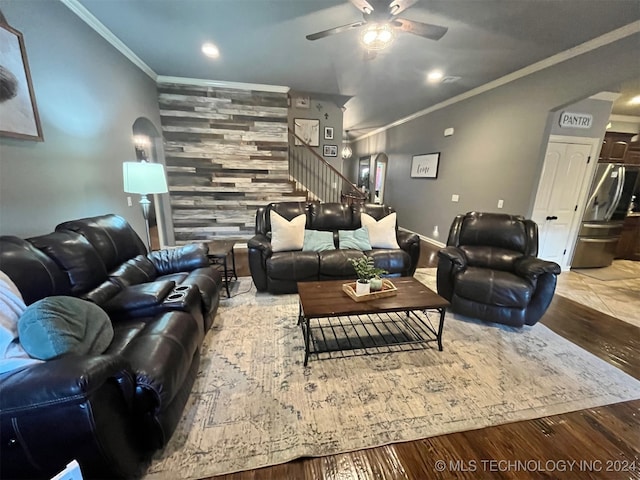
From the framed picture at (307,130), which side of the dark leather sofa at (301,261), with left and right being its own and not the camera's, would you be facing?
back

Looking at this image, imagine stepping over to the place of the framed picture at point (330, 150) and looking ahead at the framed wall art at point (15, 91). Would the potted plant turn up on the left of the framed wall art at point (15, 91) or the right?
left

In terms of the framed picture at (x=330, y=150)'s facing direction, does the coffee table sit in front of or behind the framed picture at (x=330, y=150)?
in front

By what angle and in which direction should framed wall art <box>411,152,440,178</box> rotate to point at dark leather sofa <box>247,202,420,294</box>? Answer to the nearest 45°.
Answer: approximately 45° to its left

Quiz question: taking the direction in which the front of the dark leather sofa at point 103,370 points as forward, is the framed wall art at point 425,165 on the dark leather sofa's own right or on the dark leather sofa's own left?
on the dark leather sofa's own left

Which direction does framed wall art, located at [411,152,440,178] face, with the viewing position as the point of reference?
facing the viewer and to the left of the viewer

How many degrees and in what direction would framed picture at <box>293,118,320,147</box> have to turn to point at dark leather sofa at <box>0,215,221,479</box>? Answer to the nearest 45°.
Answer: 0° — it already faces it

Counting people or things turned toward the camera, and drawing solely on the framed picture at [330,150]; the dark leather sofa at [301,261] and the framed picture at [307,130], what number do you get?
3

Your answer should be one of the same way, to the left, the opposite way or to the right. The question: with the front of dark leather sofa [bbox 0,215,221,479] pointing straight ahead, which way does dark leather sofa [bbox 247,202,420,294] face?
to the right

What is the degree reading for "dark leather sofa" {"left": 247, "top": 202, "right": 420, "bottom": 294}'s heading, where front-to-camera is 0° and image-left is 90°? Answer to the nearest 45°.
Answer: approximately 0°

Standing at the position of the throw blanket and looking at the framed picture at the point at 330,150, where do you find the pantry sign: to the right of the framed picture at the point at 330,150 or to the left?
right

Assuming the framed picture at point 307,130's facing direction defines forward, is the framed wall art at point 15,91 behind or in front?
in front
